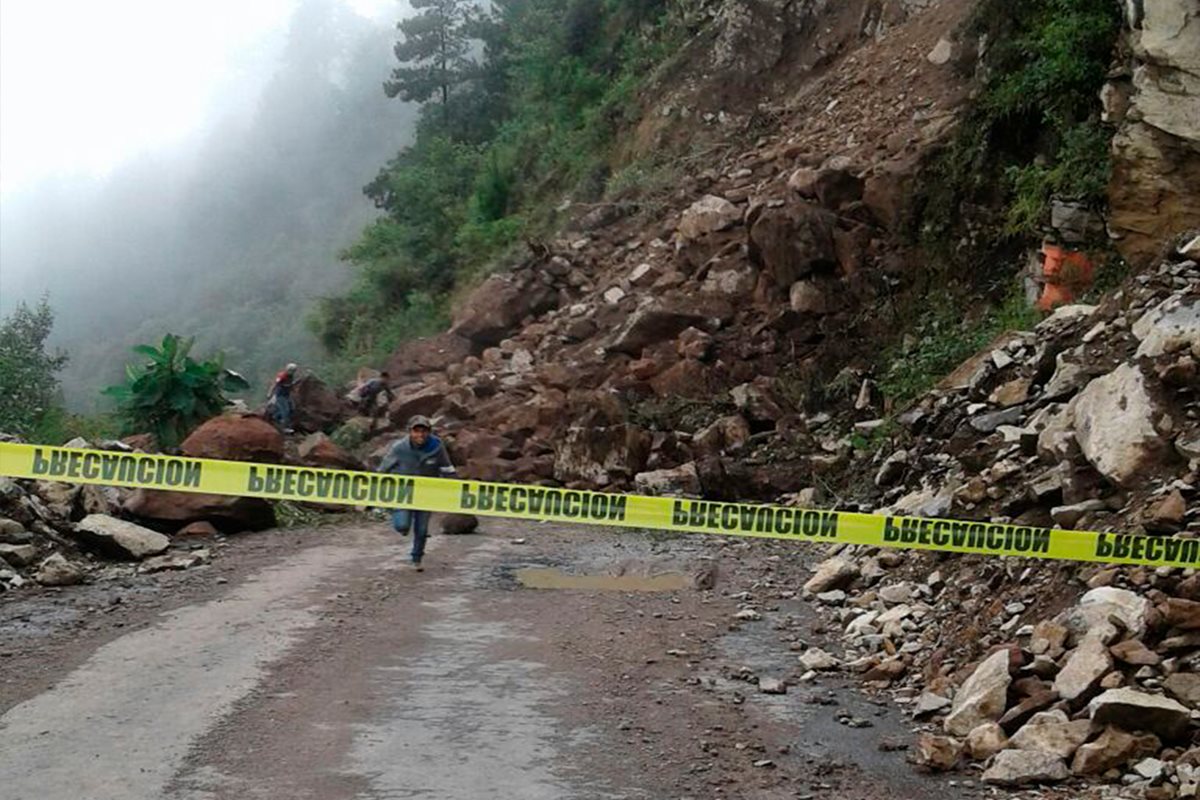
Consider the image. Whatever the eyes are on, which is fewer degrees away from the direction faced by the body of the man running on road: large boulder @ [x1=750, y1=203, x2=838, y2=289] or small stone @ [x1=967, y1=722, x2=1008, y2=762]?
the small stone

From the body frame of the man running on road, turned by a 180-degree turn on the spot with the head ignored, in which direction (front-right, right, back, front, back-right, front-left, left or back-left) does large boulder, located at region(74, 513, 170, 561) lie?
left

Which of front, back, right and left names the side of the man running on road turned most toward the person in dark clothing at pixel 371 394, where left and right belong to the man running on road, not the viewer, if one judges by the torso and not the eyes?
back

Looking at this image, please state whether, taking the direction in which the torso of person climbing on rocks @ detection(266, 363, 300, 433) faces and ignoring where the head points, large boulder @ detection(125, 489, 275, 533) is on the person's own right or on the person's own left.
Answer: on the person's own right

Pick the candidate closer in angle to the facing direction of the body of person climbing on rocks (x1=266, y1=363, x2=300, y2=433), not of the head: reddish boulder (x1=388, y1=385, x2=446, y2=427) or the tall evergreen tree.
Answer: the reddish boulder
